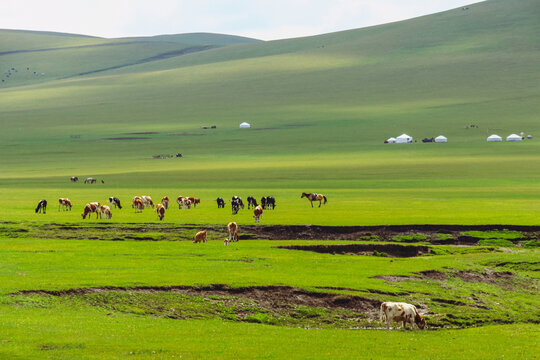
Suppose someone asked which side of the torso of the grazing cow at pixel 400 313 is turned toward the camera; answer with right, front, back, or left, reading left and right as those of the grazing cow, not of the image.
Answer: right

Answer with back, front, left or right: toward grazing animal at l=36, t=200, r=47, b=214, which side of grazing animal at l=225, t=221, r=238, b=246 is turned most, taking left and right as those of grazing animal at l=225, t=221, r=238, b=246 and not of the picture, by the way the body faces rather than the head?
right

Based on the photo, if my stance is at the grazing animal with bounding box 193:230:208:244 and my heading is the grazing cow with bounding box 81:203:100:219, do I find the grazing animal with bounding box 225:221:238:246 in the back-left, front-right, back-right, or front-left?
back-right

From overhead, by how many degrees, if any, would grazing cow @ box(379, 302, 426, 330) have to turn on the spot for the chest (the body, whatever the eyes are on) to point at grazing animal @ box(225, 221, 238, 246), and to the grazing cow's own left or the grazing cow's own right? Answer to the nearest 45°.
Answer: approximately 135° to the grazing cow's own left

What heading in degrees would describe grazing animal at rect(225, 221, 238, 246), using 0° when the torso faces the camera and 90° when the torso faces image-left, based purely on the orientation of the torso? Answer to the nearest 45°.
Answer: approximately 45°

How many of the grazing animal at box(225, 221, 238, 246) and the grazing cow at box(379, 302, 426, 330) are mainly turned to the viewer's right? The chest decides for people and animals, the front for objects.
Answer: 1

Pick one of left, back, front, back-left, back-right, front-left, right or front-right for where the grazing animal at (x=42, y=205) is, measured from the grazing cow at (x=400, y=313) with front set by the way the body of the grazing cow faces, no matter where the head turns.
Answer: back-left

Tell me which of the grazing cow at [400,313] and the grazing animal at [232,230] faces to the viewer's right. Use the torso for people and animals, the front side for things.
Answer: the grazing cow

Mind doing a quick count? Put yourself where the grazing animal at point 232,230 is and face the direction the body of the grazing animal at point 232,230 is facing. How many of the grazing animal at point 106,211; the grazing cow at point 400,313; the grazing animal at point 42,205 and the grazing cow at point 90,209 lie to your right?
3
